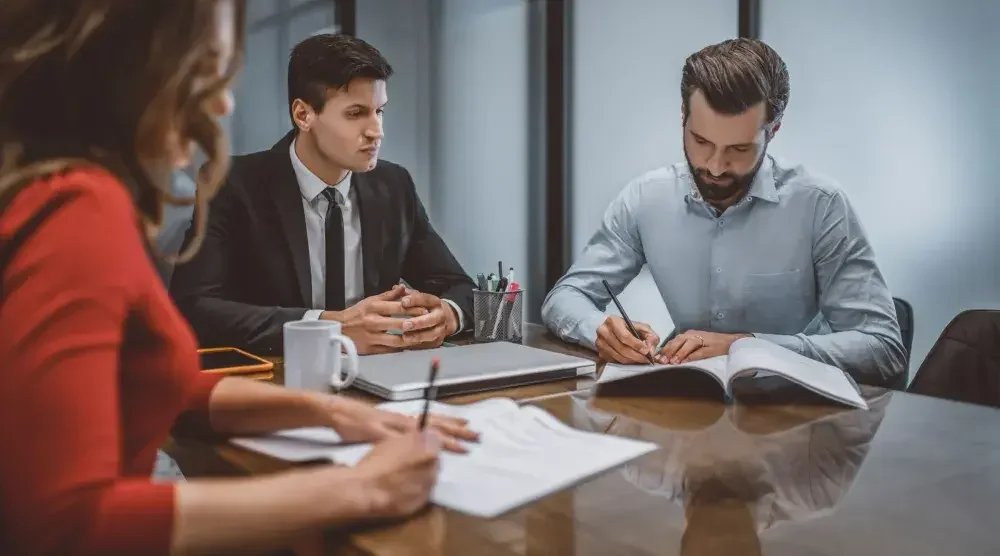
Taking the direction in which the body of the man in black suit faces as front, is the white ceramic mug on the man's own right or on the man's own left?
on the man's own right

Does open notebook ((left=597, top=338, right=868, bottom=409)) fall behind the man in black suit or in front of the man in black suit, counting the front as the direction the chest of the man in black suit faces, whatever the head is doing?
in front

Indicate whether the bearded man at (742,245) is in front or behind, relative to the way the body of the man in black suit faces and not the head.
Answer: in front

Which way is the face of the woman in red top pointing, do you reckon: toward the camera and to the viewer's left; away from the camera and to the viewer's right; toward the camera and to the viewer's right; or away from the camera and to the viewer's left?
away from the camera and to the viewer's right

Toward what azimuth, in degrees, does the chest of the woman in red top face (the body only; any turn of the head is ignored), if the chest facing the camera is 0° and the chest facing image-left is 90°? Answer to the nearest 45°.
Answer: approximately 270°

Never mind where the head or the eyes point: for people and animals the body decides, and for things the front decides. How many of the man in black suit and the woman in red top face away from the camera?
0

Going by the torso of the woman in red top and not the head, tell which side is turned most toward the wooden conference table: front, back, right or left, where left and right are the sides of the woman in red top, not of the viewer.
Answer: front

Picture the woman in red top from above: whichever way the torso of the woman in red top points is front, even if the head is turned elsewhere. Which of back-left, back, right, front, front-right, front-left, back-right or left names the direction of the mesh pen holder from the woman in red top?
front-left

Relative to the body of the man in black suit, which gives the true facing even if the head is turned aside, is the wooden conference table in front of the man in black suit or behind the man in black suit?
in front
